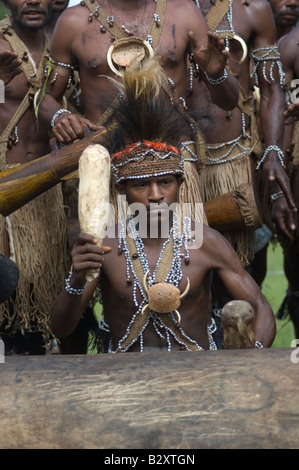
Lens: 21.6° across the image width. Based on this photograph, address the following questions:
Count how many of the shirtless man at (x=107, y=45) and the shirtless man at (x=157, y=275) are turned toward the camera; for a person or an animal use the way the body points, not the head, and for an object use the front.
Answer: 2

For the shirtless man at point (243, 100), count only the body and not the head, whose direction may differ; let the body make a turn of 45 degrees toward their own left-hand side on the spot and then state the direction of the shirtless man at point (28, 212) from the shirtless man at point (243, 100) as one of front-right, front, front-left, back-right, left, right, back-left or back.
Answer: right

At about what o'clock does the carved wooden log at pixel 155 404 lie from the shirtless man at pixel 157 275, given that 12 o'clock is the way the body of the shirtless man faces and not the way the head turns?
The carved wooden log is roughly at 12 o'clock from the shirtless man.

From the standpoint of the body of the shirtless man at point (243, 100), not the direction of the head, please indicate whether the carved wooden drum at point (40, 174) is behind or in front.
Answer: in front

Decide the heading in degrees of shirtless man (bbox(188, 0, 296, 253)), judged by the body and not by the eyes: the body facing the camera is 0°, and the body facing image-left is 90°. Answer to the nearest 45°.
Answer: approximately 45°

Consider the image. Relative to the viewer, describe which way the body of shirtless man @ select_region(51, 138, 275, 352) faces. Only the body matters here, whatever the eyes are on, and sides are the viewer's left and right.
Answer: facing the viewer
